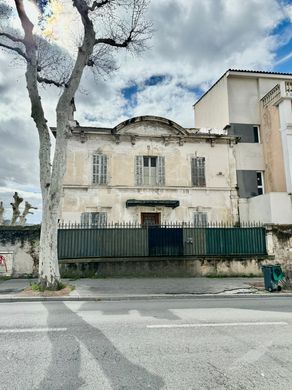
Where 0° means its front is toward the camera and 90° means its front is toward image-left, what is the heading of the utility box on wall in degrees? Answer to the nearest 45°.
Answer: approximately 0°

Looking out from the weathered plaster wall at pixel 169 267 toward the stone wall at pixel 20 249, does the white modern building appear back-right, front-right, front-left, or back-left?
back-right

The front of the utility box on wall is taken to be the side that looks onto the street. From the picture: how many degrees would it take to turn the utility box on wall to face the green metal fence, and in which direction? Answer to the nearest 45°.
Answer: approximately 90° to its left

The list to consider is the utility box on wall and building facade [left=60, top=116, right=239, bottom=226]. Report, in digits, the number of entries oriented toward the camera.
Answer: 2

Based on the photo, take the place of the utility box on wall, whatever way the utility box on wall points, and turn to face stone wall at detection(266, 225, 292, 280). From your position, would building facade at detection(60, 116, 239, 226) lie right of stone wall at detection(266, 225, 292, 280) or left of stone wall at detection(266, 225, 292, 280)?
left

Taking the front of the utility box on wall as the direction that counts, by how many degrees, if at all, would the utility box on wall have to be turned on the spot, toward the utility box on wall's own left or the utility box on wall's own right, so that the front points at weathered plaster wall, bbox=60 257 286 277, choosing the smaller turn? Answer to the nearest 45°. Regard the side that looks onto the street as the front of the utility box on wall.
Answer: approximately 90° to the utility box on wall's own left

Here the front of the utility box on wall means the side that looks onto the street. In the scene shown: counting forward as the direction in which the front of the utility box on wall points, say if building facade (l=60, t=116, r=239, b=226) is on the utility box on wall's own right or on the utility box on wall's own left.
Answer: on the utility box on wall's own left

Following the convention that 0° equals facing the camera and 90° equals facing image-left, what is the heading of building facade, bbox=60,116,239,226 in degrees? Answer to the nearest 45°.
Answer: approximately 0°

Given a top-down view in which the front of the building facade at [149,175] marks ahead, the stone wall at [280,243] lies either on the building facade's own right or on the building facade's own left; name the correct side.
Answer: on the building facade's own left
